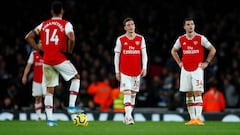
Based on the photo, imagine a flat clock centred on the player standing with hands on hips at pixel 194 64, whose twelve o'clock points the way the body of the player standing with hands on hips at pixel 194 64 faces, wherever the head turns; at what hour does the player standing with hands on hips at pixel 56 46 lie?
the player standing with hands on hips at pixel 56 46 is roughly at 2 o'clock from the player standing with hands on hips at pixel 194 64.

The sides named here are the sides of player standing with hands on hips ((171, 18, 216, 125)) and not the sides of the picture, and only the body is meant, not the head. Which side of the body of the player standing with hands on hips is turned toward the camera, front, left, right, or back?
front

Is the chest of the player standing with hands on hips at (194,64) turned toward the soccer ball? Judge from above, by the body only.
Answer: no
